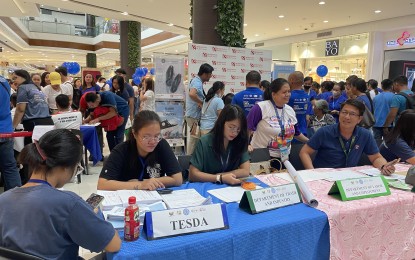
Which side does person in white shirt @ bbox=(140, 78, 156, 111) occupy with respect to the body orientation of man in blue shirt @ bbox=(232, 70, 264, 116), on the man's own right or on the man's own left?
on the man's own left

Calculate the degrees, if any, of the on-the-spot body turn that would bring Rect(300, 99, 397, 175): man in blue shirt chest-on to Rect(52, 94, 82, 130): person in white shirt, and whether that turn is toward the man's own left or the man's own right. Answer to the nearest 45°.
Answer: approximately 90° to the man's own right

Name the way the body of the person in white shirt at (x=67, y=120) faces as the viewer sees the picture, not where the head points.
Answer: away from the camera

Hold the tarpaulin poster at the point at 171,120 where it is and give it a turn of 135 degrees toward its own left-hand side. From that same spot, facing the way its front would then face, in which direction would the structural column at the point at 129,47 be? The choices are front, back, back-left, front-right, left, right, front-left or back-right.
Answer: front-left

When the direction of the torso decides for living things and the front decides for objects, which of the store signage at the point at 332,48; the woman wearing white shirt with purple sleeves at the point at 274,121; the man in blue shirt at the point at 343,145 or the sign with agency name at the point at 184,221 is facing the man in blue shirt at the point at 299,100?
the store signage

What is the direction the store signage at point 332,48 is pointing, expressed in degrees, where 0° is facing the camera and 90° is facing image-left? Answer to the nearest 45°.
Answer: approximately 0°

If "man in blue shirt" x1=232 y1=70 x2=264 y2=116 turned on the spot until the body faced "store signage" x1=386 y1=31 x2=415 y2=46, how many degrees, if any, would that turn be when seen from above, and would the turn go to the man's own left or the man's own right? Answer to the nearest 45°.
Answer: approximately 45° to the man's own right

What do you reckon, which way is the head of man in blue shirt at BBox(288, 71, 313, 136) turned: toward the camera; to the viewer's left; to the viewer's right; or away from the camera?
away from the camera

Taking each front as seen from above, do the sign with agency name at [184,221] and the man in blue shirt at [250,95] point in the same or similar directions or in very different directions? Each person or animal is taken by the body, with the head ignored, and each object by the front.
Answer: very different directions
